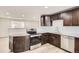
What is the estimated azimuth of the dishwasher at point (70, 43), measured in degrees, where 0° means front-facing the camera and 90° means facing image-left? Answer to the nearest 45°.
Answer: approximately 45°

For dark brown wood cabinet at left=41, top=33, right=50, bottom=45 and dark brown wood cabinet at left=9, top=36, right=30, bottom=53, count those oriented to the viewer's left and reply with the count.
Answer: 0

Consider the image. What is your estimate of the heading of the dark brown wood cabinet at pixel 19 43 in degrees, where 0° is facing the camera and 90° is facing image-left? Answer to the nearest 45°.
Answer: approximately 315°

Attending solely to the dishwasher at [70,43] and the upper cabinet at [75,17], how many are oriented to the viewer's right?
0

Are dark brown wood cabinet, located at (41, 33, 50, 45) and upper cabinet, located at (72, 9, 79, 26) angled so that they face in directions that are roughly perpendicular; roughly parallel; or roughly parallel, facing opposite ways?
roughly perpendicular

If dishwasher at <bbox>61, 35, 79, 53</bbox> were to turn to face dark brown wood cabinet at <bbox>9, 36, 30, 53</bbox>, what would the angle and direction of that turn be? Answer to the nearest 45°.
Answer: approximately 45° to its right

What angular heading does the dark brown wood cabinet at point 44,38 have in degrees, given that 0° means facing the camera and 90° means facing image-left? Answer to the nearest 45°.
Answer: approximately 315°
